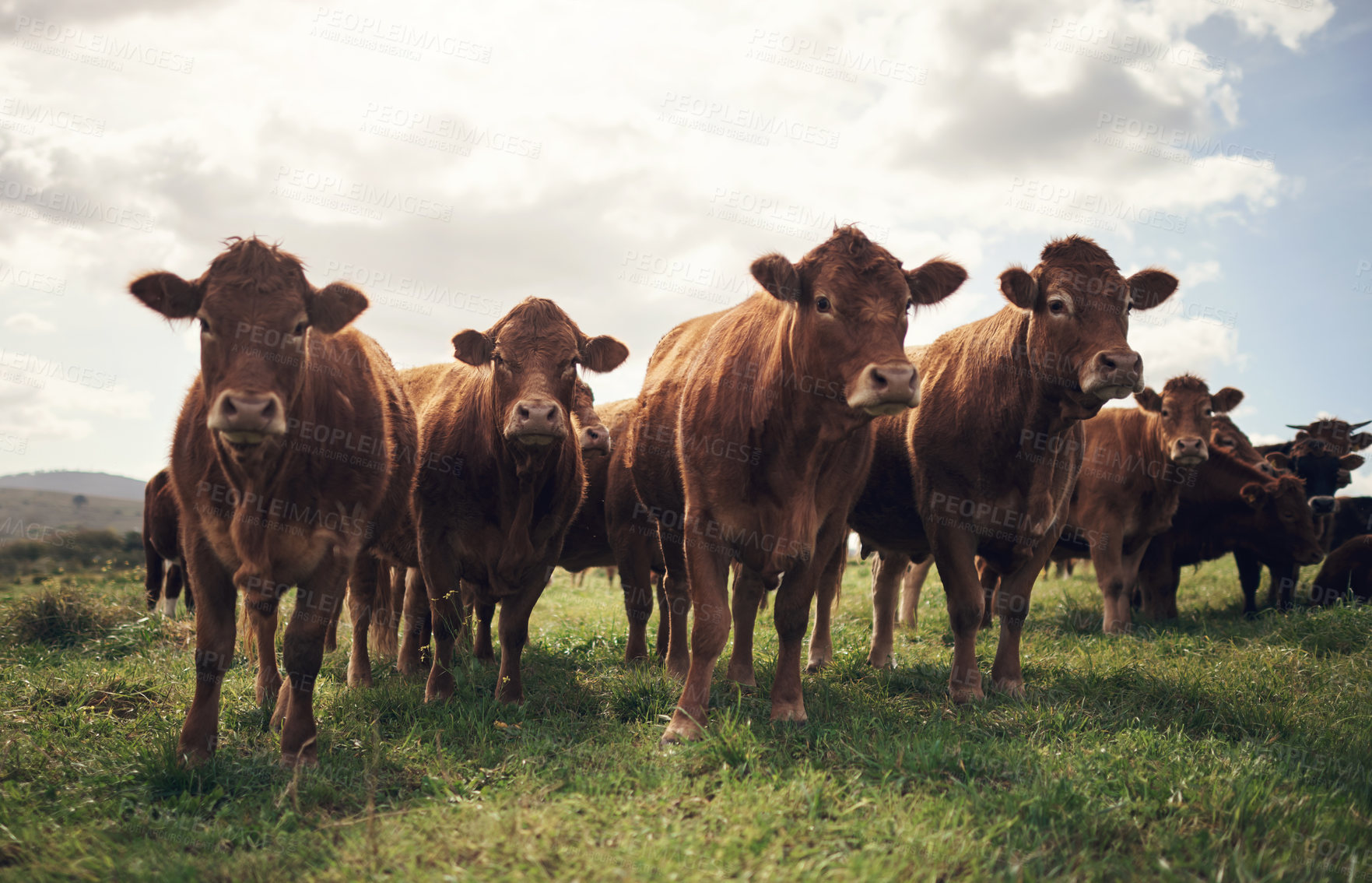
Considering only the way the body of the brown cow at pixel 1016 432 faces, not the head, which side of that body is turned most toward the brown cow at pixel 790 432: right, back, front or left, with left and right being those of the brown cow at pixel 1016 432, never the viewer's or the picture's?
right

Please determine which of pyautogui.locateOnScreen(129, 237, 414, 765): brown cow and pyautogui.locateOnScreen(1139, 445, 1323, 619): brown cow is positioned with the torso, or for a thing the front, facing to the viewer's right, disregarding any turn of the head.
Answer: pyautogui.locateOnScreen(1139, 445, 1323, 619): brown cow

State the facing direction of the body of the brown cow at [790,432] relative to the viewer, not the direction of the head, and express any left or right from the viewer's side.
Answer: facing the viewer and to the right of the viewer

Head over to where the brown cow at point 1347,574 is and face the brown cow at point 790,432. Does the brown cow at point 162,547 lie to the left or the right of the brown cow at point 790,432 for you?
right

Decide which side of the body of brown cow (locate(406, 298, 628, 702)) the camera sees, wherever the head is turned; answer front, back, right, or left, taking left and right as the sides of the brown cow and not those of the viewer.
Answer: front

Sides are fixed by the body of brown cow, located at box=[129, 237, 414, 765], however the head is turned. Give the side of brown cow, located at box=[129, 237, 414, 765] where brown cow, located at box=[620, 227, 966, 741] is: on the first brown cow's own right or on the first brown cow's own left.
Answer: on the first brown cow's own left

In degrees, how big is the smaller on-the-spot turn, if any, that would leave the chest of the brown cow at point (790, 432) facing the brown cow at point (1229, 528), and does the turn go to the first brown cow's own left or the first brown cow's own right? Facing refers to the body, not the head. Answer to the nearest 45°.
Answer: approximately 90° to the first brown cow's own left

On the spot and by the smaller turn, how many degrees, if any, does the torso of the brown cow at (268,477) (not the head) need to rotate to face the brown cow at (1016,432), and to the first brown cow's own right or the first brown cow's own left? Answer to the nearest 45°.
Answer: approximately 90° to the first brown cow's own left

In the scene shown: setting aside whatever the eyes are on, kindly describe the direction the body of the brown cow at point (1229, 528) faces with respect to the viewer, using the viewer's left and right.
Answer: facing to the right of the viewer

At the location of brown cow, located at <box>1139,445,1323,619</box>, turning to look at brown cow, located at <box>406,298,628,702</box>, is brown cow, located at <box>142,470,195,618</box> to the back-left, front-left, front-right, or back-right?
front-right

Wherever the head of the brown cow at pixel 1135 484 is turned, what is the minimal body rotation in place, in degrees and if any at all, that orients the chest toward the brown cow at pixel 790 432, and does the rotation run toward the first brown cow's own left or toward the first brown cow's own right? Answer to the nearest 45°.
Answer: approximately 45° to the first brown cow's own right

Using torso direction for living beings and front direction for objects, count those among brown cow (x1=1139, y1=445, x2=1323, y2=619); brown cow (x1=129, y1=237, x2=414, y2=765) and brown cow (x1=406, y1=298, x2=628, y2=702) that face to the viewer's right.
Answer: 1

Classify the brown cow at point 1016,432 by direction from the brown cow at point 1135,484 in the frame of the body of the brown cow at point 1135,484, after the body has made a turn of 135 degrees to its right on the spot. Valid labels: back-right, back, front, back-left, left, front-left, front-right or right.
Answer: left

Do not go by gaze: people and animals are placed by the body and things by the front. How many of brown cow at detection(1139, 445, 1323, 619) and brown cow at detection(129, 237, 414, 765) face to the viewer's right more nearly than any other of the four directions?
1

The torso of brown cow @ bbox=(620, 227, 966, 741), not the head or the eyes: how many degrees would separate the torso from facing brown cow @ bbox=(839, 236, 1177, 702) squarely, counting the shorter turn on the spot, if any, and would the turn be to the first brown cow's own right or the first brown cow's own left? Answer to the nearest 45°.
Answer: approximately 90° to the first brown cow's own left
